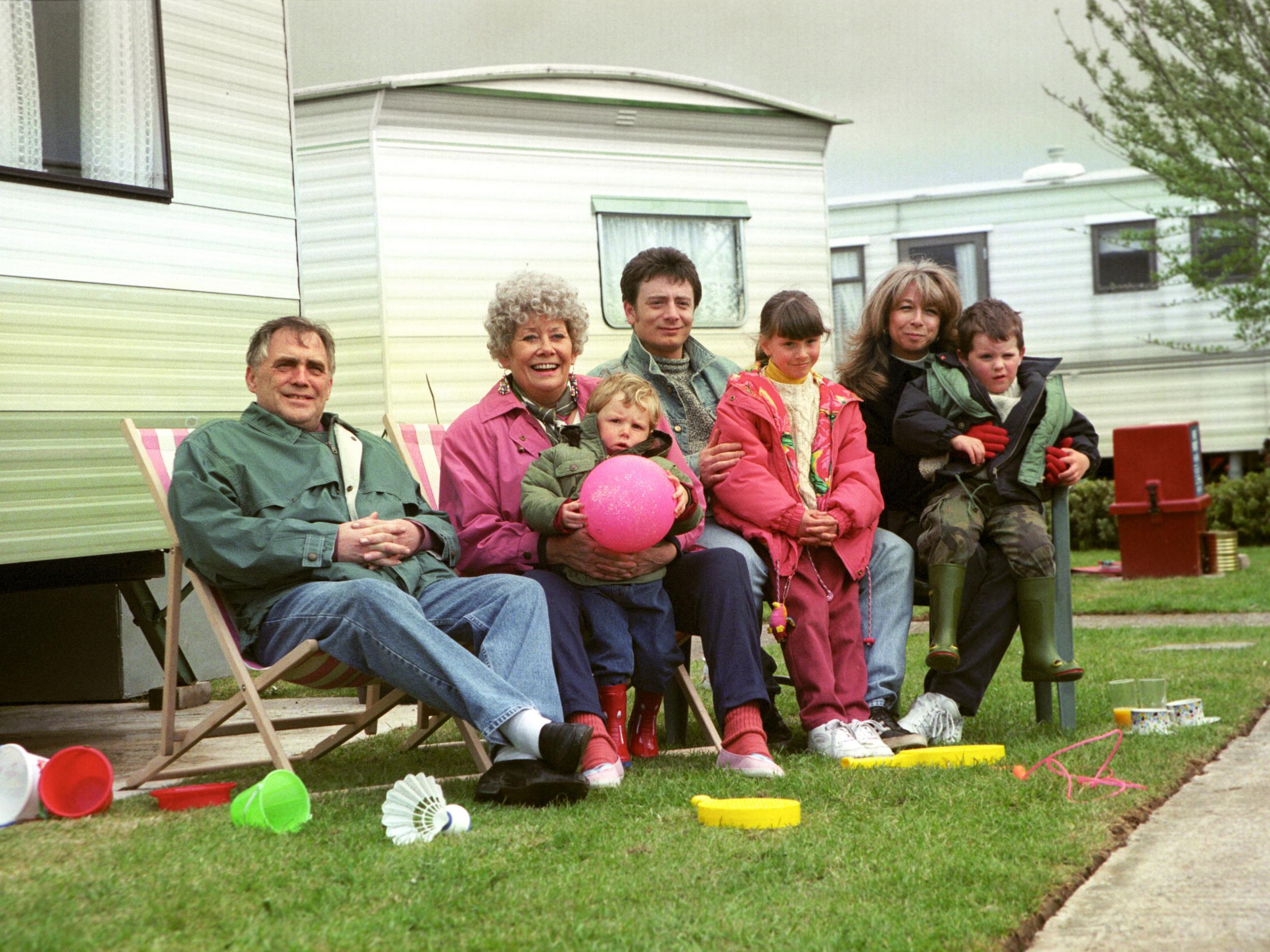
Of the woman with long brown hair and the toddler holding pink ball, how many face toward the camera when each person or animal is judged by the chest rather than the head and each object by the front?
2

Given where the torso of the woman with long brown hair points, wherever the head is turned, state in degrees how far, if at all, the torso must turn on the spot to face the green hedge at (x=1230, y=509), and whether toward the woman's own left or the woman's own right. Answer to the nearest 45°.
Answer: approximately 180°

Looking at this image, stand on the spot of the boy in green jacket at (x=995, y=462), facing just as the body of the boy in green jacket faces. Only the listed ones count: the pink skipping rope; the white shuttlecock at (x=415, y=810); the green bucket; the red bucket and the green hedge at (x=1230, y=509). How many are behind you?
1

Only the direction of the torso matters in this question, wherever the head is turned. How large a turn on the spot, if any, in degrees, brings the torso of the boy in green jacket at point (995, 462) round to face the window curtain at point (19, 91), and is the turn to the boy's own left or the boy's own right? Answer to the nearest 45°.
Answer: approximately 90° to the boy's own right

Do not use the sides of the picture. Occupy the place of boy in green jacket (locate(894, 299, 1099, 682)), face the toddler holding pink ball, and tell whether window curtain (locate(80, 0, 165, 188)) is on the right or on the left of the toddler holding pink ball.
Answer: right

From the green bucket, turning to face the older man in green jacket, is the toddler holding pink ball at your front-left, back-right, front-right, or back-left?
front-right

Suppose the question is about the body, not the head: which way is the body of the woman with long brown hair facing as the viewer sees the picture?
toward the camera

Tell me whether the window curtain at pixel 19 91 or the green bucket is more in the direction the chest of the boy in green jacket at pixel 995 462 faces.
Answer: the green bucket

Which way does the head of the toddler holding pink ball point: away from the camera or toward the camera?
toward the camera

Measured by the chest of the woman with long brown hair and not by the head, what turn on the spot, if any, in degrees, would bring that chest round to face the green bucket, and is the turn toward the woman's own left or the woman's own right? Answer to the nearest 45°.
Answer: approximately 45° to the woman's own right

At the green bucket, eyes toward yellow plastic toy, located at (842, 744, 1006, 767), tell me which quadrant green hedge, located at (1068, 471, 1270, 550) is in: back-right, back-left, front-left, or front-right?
front-left

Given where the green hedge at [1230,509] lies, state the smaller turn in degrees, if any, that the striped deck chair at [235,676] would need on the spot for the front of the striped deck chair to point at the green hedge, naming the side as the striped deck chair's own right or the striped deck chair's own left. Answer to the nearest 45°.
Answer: approximately 90° to the striped deck chair's own left

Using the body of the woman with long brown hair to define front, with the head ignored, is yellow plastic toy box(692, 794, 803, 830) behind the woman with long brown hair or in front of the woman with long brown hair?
in front

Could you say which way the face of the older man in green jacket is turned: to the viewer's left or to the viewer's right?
to the viewer's right

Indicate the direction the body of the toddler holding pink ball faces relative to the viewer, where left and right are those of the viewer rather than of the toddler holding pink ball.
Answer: facing the viewer

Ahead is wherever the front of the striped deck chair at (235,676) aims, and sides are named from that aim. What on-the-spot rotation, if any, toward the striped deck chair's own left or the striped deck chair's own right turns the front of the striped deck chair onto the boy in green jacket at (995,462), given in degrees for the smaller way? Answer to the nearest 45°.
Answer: approximately 45° to the striped deck chair's own left

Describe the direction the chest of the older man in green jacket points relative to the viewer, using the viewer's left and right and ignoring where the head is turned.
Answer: facing the viewer and to the right of the viewer

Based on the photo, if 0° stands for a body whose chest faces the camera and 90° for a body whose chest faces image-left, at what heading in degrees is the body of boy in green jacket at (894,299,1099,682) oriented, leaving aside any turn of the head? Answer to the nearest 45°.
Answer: approximately 0°
